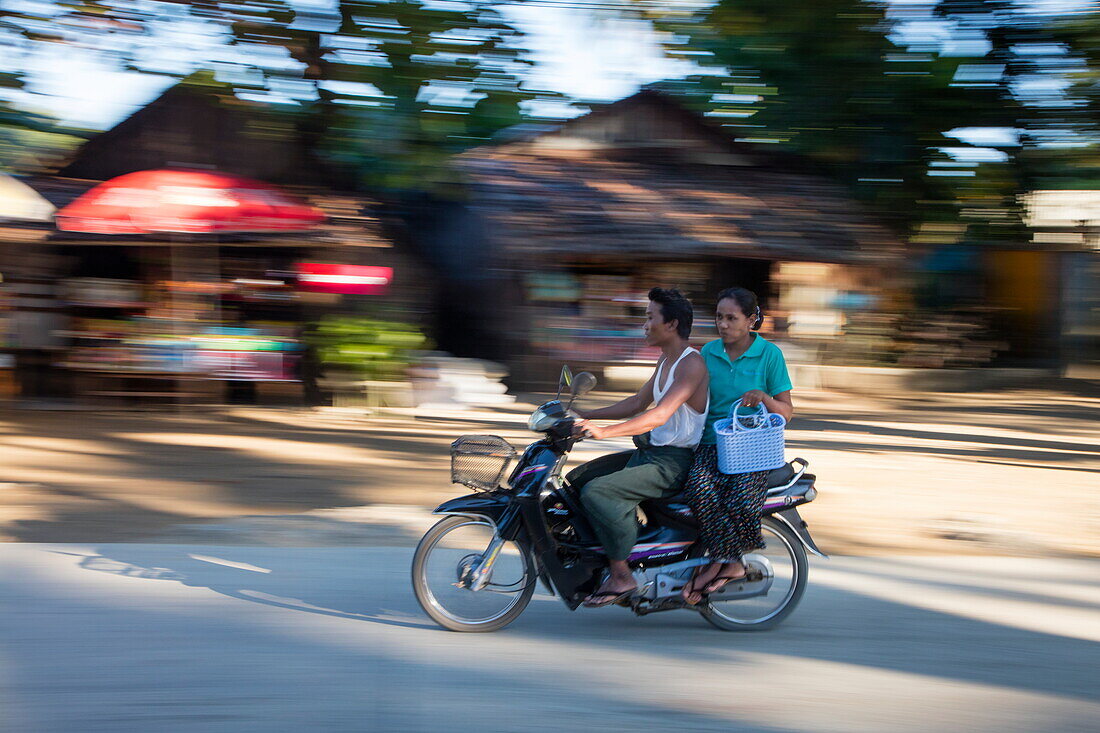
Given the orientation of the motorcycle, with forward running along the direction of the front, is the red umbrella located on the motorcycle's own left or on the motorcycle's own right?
on the motorcycle's own right

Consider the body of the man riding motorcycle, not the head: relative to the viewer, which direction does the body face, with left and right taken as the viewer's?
facing to the left of the viewer

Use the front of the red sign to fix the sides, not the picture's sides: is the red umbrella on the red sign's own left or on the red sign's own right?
on the red sign's own right

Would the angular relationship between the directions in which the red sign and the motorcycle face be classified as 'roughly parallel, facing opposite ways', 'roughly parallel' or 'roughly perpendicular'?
roughly perpendicular

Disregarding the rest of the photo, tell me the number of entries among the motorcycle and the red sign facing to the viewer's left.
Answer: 1

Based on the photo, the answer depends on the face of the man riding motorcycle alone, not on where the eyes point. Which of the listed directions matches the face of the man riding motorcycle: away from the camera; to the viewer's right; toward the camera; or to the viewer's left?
to the viewer's left

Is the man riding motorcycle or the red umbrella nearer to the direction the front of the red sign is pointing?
the man riding motorcycle

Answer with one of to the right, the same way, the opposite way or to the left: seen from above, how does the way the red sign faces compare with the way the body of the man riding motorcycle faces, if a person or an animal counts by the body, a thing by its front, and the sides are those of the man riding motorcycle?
to the left

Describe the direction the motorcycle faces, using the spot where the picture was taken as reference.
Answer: facing to the left of the viewer

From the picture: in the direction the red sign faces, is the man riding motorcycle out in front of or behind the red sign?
in front

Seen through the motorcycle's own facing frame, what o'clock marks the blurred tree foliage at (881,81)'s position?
The blurred tree foliage is roughly at 4 o'clock from the motorcycle.
